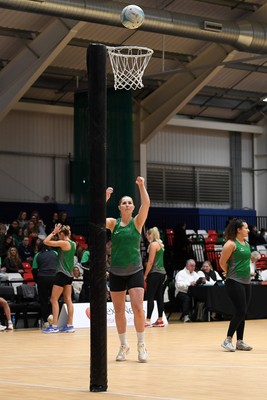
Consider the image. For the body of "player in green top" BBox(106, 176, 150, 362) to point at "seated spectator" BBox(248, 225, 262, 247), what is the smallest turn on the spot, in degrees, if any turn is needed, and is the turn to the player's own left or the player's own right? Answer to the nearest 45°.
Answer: approximately 180°

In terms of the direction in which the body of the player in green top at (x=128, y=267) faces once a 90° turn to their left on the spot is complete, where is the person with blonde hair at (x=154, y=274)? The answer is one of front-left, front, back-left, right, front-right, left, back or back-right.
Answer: left

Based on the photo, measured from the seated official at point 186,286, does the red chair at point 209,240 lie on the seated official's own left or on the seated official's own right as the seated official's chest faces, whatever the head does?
on the seated official's own left

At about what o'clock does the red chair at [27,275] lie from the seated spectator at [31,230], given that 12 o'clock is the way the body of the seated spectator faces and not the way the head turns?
The red chair is roughly at 12 o'clock from the seated spectator.

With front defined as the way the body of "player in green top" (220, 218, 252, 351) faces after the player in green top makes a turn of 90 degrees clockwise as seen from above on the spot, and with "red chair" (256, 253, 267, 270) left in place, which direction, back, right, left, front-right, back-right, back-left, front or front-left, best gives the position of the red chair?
back-right

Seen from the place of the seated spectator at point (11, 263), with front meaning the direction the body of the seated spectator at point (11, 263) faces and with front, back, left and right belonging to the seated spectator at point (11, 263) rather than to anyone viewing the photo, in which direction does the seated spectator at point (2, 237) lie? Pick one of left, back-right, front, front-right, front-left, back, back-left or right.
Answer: back

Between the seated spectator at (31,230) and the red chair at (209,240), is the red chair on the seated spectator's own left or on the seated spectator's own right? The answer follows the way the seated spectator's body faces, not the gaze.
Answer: on the seated spectator's own left

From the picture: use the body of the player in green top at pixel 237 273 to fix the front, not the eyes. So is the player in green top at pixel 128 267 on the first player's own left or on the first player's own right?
on the first player's own right

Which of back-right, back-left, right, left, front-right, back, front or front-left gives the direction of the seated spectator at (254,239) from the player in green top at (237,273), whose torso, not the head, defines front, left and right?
back-left
